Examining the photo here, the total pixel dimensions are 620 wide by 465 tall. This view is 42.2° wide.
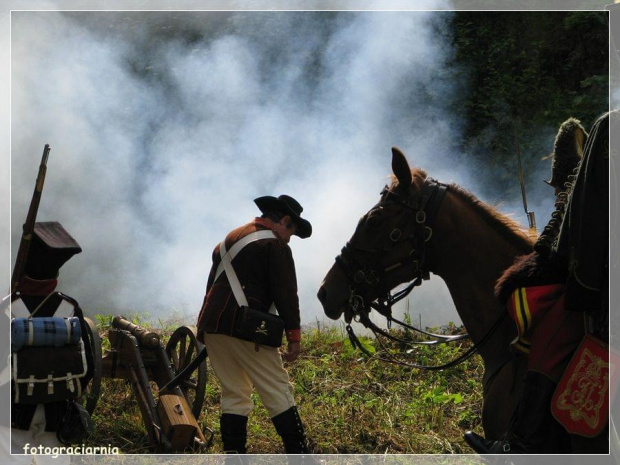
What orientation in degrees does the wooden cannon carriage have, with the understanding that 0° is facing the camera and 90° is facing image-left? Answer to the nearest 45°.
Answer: approximately 135°

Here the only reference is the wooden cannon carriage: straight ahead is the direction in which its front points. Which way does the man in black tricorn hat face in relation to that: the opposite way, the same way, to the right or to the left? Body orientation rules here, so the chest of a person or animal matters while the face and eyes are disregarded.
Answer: to the right

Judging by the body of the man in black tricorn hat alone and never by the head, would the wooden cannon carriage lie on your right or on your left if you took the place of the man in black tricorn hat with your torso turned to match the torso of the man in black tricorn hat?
on your left

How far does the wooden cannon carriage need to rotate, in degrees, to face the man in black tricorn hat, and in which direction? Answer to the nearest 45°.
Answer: approximately 180°

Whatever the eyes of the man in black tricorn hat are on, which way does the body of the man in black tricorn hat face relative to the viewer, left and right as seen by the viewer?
facing away from the viewer and to the right of the viewer
